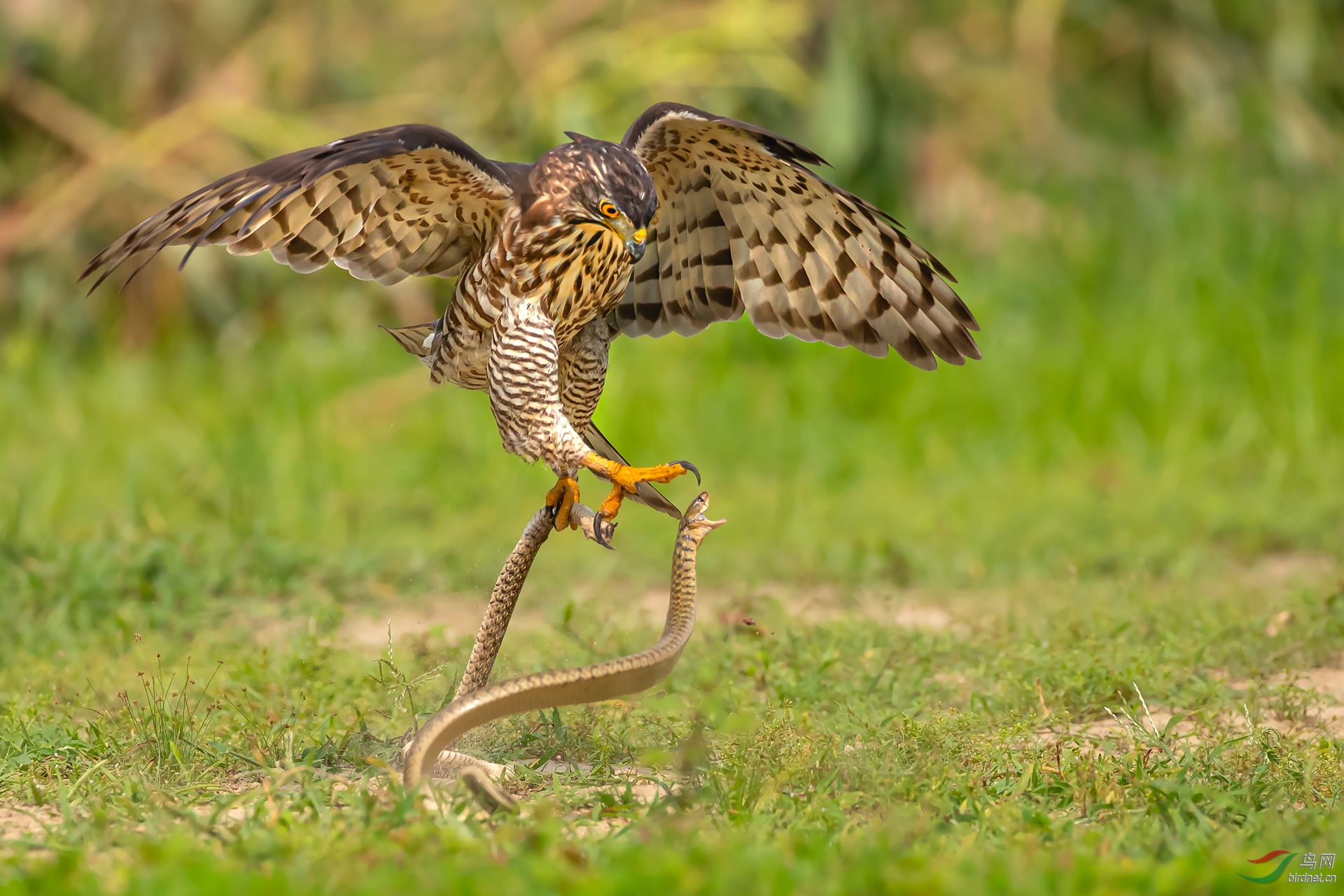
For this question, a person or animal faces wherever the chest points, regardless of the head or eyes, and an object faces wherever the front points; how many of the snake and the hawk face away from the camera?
0

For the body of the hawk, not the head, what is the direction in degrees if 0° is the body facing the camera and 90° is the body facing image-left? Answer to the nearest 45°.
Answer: approximately 315°

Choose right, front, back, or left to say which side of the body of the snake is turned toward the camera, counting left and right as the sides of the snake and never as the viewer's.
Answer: right
